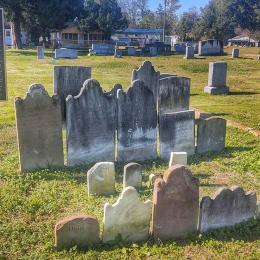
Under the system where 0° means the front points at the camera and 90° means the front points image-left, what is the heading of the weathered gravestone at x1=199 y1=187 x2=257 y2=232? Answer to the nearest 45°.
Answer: approximately 315°

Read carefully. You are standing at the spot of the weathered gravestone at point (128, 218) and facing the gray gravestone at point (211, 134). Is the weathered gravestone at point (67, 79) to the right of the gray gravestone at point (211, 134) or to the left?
left

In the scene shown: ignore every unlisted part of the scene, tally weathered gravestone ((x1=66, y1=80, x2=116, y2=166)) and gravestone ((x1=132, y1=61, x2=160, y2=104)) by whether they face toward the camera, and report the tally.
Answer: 2

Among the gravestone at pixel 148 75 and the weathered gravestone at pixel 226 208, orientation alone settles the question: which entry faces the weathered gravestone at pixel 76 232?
the gravestone

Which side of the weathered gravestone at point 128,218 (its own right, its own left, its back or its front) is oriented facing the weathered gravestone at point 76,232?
right

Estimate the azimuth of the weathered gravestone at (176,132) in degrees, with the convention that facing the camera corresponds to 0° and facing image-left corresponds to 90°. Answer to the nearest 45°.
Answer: approximately 0°
